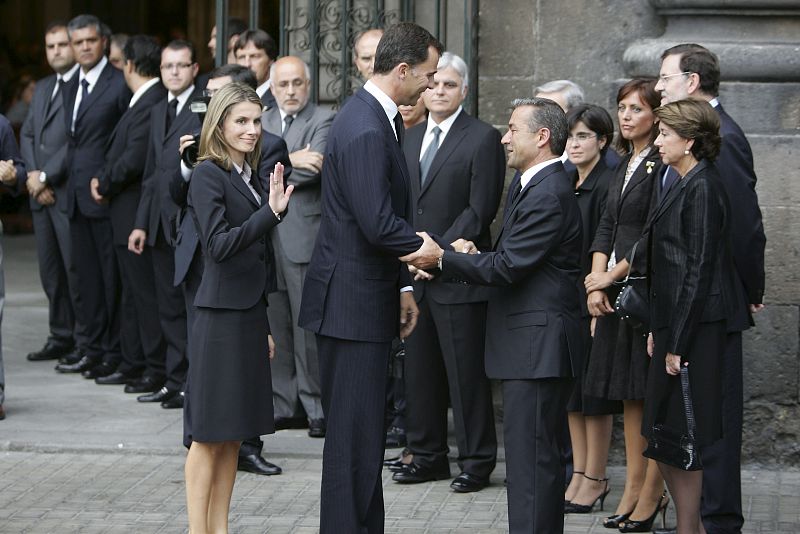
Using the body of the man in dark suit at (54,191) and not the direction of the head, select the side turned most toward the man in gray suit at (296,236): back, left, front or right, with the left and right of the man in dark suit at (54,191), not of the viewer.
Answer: left

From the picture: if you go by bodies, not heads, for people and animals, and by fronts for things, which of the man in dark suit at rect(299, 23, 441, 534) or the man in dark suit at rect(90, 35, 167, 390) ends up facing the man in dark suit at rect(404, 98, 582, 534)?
the man in dark suit at rect(299, 23, 441, 534)

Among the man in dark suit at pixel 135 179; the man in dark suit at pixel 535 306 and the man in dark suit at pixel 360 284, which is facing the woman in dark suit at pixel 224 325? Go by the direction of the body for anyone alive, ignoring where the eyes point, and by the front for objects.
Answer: the man in dark suit at pixel 535 306

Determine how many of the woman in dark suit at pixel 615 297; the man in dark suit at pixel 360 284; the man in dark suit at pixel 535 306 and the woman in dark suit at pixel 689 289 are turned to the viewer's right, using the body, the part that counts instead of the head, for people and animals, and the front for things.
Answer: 1

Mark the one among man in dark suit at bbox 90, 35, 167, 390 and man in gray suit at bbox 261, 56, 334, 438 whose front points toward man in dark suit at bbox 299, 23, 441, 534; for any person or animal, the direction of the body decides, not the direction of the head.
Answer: man in gray suit at bbox 261, 56, 334, 438

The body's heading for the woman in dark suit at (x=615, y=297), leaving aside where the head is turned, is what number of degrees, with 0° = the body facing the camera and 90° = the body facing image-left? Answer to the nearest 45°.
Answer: approximately 45°

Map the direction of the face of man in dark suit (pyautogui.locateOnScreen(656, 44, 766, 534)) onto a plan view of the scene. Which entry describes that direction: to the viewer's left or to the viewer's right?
to the viewer's left

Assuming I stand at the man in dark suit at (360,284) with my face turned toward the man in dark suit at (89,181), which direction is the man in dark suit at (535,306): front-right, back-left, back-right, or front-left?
back-right

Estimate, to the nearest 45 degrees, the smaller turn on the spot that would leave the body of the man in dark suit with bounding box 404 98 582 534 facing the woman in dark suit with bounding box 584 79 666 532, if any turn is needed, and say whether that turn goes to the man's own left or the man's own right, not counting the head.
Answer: approximately 135° to the man's own right

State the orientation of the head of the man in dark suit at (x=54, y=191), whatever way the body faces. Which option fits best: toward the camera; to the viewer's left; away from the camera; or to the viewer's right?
toward the camera

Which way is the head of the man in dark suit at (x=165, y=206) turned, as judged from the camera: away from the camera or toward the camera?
toward the camera

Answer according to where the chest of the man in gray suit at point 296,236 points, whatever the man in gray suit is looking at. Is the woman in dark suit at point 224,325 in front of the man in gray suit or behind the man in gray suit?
in front

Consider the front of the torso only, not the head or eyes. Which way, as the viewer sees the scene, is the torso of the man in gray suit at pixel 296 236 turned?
toward the camera

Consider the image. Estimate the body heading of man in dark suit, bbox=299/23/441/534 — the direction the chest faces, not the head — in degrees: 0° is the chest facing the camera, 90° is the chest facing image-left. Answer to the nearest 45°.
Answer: approximately 270°

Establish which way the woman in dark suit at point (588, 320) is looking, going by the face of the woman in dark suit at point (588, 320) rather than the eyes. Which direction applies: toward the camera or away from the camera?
toward the camera
